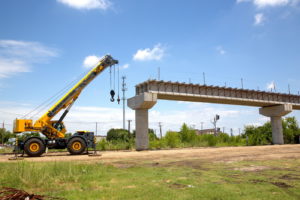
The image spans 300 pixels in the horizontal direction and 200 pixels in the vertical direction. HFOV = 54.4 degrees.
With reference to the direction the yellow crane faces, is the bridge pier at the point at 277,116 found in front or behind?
in front

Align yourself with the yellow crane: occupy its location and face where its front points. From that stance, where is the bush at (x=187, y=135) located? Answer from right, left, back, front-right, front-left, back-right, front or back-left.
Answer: front-left

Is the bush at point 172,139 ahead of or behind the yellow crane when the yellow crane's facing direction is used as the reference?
ahead

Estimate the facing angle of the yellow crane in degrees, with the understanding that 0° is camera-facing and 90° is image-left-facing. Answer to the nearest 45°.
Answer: approximately 270°

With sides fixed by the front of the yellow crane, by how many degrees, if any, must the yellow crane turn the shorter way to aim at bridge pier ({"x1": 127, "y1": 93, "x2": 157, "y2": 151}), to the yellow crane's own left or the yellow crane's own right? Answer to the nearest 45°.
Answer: approximately 45° to the yellow crane's own left

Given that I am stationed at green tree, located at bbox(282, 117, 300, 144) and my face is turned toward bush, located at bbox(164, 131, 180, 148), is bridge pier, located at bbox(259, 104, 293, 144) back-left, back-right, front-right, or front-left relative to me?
front-left

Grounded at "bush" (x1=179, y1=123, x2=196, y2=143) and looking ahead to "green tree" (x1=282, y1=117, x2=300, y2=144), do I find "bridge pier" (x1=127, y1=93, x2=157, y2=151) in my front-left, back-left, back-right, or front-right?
back-right
